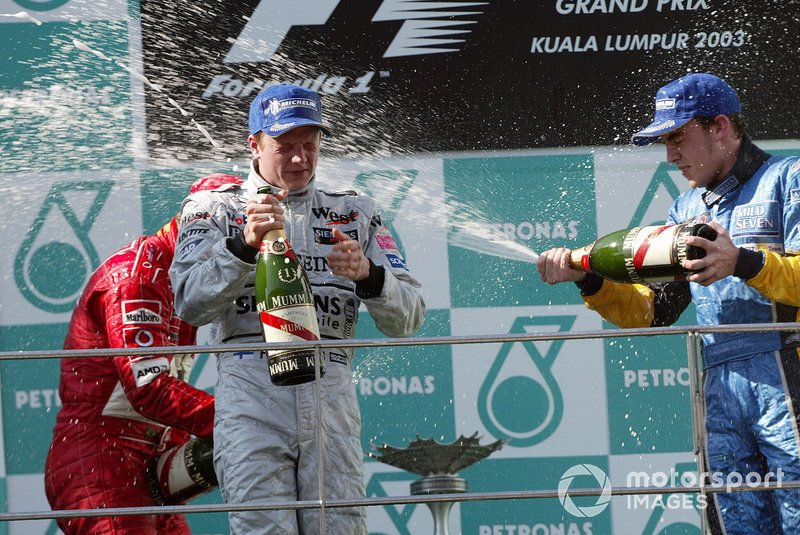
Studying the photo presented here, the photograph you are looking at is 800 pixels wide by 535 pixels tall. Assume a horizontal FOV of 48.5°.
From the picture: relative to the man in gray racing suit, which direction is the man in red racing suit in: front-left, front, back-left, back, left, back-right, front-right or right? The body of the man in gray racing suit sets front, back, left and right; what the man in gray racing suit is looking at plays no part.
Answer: back-right

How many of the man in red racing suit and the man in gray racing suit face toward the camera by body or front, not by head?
1

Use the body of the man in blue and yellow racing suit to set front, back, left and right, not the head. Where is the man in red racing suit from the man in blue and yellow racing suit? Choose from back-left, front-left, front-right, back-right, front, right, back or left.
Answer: front-right

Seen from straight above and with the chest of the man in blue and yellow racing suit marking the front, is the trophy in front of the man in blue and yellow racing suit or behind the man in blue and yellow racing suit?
in front

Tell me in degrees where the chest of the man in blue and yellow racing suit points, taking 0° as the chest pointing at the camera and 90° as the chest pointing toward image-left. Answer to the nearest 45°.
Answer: approximately 45°

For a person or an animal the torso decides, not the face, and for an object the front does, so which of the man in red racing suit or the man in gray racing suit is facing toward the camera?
the man in gray racing suit

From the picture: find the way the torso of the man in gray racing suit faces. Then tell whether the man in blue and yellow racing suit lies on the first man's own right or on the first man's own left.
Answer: on the first man's own left

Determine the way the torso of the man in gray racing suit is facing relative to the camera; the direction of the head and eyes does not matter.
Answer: toward the camera

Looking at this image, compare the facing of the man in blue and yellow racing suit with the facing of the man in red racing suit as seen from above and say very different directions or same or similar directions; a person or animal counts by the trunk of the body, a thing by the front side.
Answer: very different directions

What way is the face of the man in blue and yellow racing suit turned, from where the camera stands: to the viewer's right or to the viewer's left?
to the viewer's left
